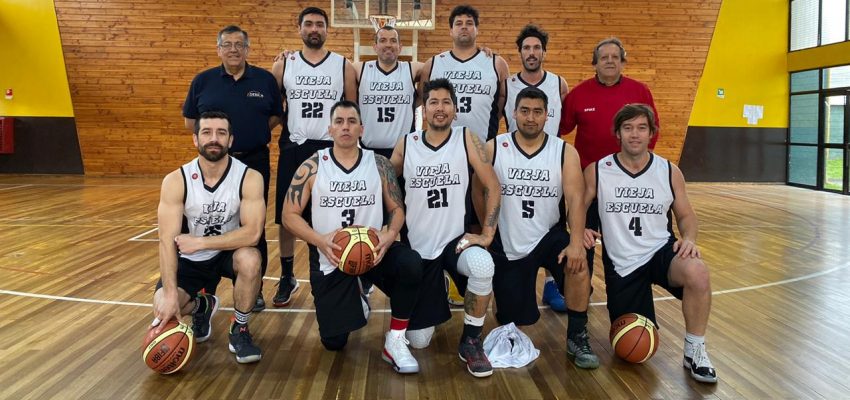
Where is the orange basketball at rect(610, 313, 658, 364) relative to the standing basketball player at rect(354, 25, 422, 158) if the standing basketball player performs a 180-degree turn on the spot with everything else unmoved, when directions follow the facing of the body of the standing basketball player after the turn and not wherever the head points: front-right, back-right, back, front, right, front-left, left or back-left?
back-right

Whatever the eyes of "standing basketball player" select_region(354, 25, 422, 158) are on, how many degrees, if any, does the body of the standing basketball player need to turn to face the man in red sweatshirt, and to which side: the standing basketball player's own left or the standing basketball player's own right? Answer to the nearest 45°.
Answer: approximately 90° to the standing basketball player's own left

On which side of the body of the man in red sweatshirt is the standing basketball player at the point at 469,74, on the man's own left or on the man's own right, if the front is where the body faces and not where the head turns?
on the man's own right

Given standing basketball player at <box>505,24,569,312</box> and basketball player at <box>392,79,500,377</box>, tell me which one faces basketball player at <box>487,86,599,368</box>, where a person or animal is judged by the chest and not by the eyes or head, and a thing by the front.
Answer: standing basketball player at <box>505,24,569,312</box>

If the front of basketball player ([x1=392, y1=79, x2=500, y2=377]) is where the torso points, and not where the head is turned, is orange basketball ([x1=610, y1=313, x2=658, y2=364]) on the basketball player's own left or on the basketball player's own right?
on the basketball player's own left

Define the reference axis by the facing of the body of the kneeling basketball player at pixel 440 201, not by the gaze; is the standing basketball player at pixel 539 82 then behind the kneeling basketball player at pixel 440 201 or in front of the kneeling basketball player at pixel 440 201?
behind

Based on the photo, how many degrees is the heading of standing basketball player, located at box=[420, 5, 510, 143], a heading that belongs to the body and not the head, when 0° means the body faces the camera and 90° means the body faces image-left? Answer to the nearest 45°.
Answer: approximately 0°

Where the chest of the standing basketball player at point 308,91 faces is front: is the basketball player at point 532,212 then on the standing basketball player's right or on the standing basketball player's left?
on the standing basketball player's left

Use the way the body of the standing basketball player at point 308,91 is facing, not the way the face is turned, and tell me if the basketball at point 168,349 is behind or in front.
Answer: in front

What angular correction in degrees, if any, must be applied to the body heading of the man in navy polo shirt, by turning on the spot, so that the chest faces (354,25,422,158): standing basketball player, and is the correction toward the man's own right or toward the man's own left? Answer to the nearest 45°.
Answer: approximately 90° to the man's own left
